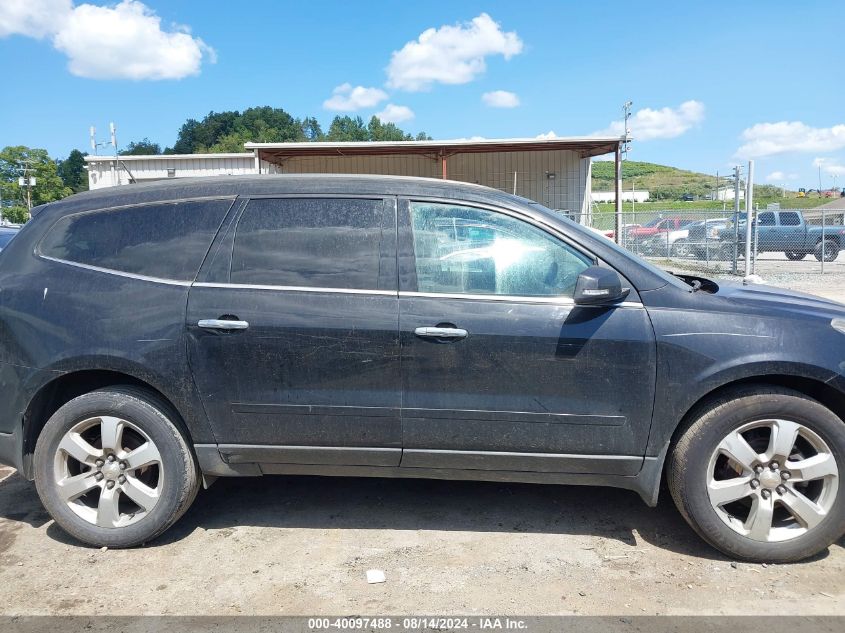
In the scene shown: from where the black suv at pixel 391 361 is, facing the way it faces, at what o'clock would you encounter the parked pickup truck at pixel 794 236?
The parked pickup truck is roughly at 10 o'clock from the black suv.

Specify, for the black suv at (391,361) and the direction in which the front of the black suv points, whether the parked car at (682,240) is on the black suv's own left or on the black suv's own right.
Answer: on the black suv's own left

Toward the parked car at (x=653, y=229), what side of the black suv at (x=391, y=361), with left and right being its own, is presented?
left

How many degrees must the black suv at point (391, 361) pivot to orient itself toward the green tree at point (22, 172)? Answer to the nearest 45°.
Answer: approximately 135° to its left

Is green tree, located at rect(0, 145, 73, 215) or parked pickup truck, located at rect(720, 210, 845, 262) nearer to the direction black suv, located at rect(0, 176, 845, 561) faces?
the parked pickup truck

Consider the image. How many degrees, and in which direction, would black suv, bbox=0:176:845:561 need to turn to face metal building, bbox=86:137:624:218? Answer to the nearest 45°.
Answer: approximately 90° to its left

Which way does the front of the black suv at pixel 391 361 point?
to the viewer's right

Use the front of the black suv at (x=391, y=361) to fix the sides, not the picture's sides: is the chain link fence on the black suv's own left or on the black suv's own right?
on the black suv's own left
